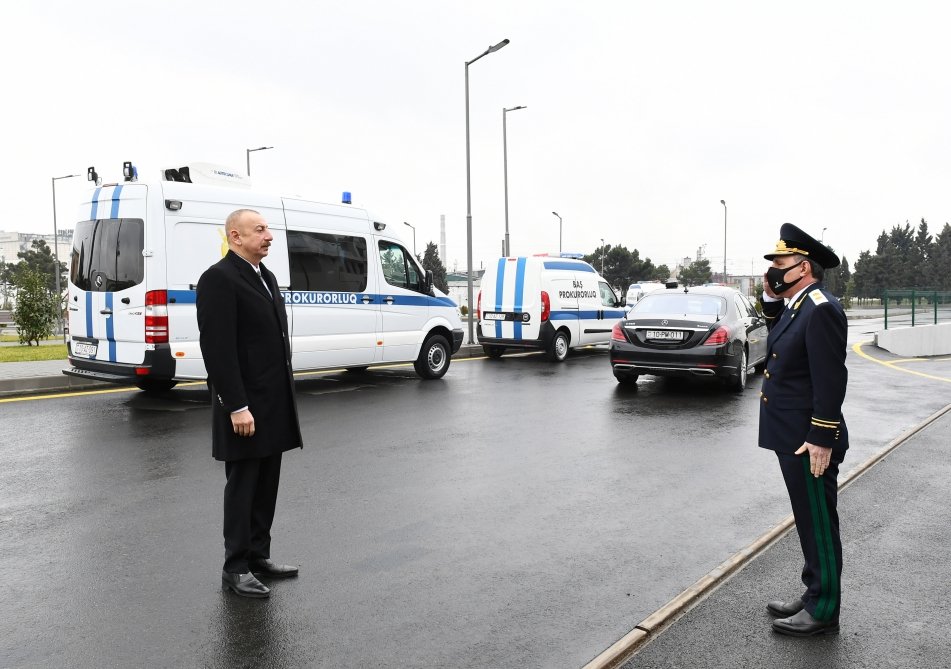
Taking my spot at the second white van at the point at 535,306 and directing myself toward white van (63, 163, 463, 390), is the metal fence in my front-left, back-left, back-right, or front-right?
back-left

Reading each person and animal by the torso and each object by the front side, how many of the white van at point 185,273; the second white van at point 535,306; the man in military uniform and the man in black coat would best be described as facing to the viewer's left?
1

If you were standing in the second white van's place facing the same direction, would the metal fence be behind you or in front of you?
in front

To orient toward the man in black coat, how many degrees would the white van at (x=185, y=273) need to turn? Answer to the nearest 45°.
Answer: approximately 135° to its right

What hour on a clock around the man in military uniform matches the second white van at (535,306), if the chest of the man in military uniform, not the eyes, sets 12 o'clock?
The second white van is roughly at 2 o'clock from the man in military uniform.

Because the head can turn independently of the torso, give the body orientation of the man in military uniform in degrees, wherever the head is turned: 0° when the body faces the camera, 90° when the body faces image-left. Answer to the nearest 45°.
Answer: approximately 90°

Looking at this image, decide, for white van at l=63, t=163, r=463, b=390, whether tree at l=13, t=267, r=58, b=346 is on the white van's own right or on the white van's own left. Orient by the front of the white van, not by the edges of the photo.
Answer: on the white van's own left

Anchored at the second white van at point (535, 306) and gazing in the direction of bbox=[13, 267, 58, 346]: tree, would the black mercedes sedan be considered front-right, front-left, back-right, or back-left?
back-left

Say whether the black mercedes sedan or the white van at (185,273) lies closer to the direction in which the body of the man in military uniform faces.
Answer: the white van

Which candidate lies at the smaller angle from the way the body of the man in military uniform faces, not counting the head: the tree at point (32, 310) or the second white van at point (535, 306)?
the tree

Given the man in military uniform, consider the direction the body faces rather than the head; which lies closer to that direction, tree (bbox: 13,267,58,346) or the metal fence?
the tree

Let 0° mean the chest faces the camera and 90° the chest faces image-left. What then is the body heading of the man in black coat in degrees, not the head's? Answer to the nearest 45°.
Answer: approximately 270°
